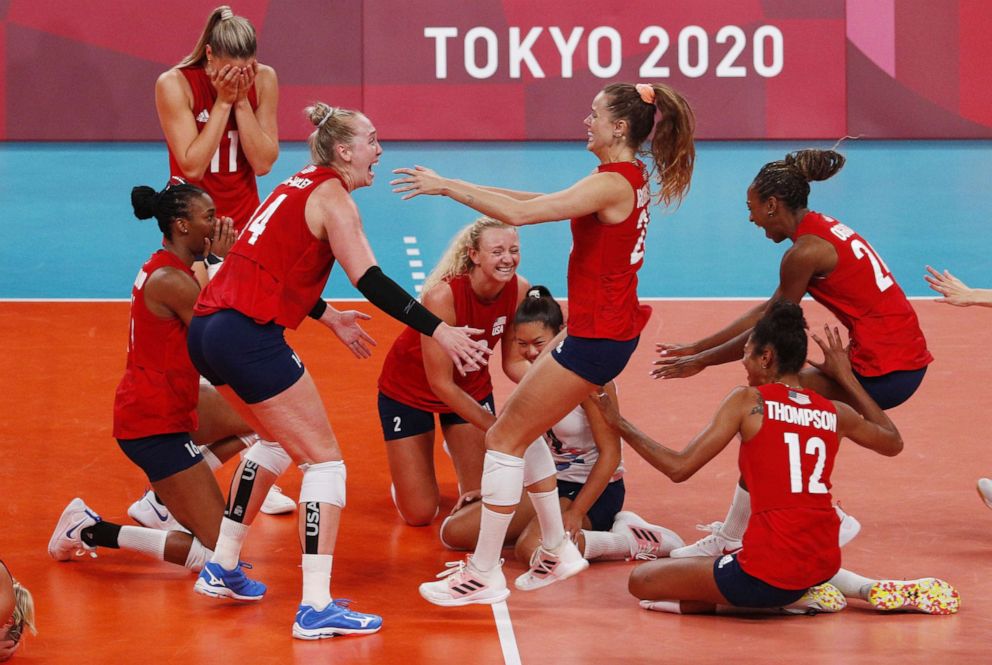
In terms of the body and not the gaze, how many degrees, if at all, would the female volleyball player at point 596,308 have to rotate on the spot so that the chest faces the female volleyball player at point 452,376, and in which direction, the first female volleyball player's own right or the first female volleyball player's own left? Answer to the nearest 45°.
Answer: approximately 45° to the first female volleyball player's own right

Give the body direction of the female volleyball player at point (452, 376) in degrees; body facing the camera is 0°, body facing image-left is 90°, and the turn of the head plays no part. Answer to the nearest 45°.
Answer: approximately 315°

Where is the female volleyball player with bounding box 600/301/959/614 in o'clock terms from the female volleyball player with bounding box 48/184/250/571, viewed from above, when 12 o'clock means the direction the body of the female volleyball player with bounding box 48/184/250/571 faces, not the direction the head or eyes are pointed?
the female volleyball player with bounding box 600/301/959/614 is roughly at 1 o'clock from the female volleyball player with bounding box 48/184/250/571.

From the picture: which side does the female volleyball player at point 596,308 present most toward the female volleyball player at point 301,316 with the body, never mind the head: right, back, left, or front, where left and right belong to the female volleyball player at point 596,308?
front

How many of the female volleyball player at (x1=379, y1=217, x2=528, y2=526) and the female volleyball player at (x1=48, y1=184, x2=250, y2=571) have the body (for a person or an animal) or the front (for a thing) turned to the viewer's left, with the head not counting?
0

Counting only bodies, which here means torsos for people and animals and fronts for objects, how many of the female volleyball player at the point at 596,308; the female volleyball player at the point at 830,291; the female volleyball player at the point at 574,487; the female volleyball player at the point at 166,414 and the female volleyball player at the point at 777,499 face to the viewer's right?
1

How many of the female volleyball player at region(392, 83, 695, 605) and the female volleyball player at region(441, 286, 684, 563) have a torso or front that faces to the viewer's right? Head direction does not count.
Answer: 0

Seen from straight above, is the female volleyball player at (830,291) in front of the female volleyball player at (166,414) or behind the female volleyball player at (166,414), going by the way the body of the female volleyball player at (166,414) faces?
in front

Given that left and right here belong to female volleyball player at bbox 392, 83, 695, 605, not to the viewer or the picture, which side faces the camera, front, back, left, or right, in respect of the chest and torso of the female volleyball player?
left

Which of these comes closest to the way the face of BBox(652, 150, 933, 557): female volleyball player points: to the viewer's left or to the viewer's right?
to the viewer's left

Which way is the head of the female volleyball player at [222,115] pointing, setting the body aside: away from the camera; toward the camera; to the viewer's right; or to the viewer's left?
toward the camera

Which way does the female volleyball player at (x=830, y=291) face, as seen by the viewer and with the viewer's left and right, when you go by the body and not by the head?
facing to the left of the viewer

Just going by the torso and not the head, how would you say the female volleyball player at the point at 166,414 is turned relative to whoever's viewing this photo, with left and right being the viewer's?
facing to the right of the viewer

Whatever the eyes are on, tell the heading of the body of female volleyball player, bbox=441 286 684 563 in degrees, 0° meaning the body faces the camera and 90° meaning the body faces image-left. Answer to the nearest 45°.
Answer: approximately 45°

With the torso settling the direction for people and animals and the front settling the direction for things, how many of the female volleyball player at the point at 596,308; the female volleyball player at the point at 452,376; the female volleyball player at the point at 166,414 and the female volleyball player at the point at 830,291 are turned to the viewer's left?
2
